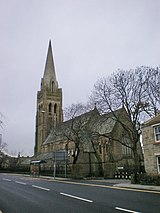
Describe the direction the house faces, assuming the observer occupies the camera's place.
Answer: facing the viewer and to the left of the viewer
